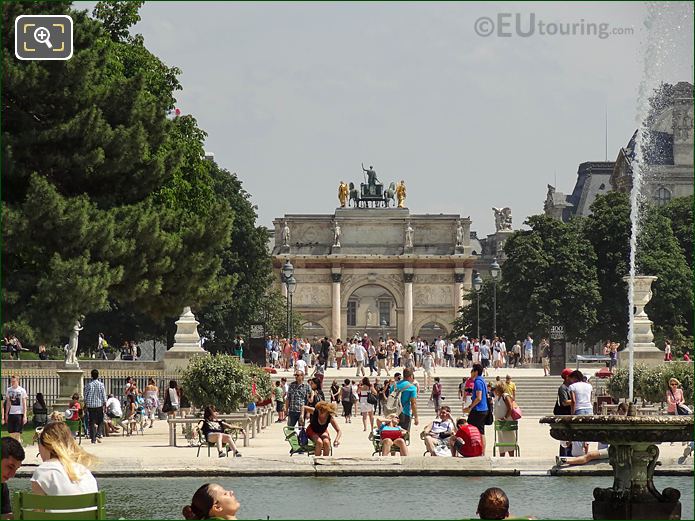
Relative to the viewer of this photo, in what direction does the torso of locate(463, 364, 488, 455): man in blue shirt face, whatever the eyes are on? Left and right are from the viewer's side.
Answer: facing to the left of the viewer

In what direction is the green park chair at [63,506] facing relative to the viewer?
away from the camera

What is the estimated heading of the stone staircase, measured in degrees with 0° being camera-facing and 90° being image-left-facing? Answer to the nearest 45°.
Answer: approximately 0°

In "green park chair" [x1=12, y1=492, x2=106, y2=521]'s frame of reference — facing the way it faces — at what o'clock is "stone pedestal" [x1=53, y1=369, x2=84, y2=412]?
The stone pedestal is roughly at 12 o'clock from the green park chair.

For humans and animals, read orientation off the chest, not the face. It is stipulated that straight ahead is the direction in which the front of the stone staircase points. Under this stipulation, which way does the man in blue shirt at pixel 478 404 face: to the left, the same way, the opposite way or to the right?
to the right

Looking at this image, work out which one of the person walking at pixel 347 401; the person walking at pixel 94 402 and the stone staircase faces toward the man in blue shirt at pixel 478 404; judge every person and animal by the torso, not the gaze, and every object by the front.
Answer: the stone staircase

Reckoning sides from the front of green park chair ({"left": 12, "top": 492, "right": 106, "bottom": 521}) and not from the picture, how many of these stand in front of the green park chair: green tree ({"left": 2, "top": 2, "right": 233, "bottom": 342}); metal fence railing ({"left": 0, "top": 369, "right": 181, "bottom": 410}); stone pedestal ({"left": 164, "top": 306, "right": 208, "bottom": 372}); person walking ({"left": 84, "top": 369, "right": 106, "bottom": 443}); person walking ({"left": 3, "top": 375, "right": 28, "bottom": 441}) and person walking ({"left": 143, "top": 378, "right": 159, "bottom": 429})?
6

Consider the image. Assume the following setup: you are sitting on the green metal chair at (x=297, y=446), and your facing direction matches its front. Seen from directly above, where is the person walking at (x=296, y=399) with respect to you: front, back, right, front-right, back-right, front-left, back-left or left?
back-left

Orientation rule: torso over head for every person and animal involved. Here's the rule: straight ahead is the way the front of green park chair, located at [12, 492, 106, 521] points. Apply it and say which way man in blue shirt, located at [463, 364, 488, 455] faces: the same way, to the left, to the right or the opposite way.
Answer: to the left

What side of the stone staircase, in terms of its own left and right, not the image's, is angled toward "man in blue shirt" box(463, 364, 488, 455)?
front
